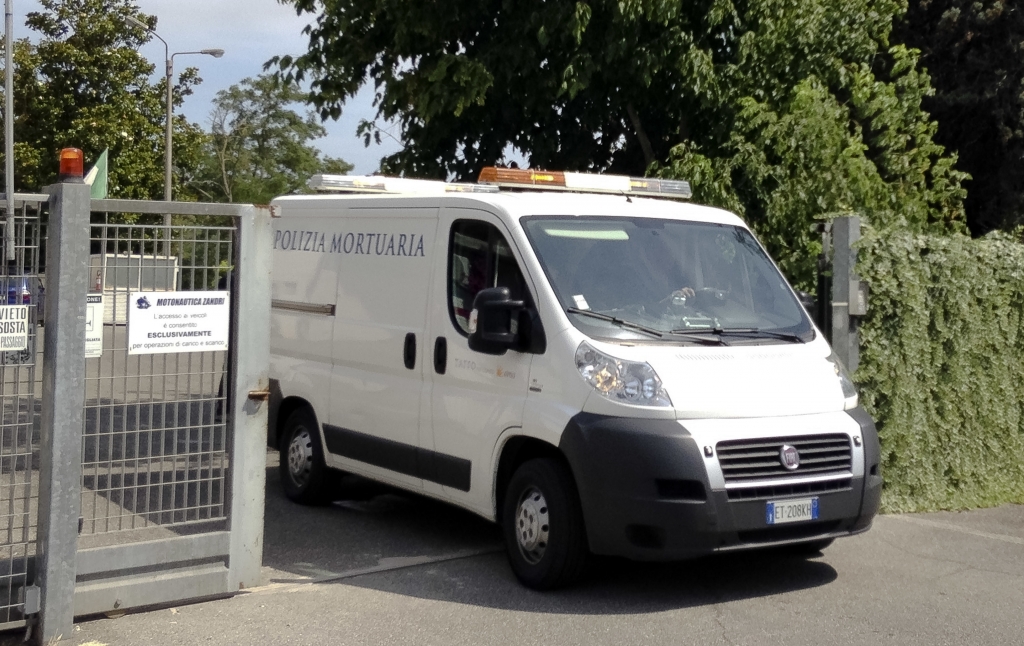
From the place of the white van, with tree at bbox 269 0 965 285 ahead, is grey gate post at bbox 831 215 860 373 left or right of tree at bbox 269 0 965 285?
right

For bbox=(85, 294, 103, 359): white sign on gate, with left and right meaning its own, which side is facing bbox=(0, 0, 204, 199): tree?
back

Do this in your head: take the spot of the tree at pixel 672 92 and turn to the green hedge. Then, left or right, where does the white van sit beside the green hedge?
right

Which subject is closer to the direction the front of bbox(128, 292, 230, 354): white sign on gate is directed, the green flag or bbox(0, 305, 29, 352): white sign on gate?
the white sign on gate

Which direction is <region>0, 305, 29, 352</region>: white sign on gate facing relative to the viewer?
toward the camera

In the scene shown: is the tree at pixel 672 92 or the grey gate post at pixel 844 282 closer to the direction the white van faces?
the grey gate post

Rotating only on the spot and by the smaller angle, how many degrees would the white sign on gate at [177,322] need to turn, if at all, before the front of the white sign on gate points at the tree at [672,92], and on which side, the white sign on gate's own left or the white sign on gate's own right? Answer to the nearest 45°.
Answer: approximately 135° to the white sign on gate's own left

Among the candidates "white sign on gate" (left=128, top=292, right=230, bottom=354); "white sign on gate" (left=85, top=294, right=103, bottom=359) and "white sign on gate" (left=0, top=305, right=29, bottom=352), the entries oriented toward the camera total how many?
3

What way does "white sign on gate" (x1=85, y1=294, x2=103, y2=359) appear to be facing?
toward the camera

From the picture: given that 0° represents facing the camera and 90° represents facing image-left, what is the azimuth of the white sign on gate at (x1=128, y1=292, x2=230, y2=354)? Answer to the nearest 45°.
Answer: approximately 0°

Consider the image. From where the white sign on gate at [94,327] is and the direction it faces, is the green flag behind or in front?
behind

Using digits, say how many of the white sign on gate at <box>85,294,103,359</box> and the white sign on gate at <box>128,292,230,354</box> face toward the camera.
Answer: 2

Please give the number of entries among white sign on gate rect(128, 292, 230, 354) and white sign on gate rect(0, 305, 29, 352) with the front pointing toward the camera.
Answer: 2

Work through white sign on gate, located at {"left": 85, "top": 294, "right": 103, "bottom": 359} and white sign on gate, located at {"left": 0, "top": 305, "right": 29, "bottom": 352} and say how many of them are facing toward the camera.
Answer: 2

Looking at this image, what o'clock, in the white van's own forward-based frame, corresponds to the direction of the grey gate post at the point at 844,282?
The grey gate post is roughly at 9 o'clock from the white van.
